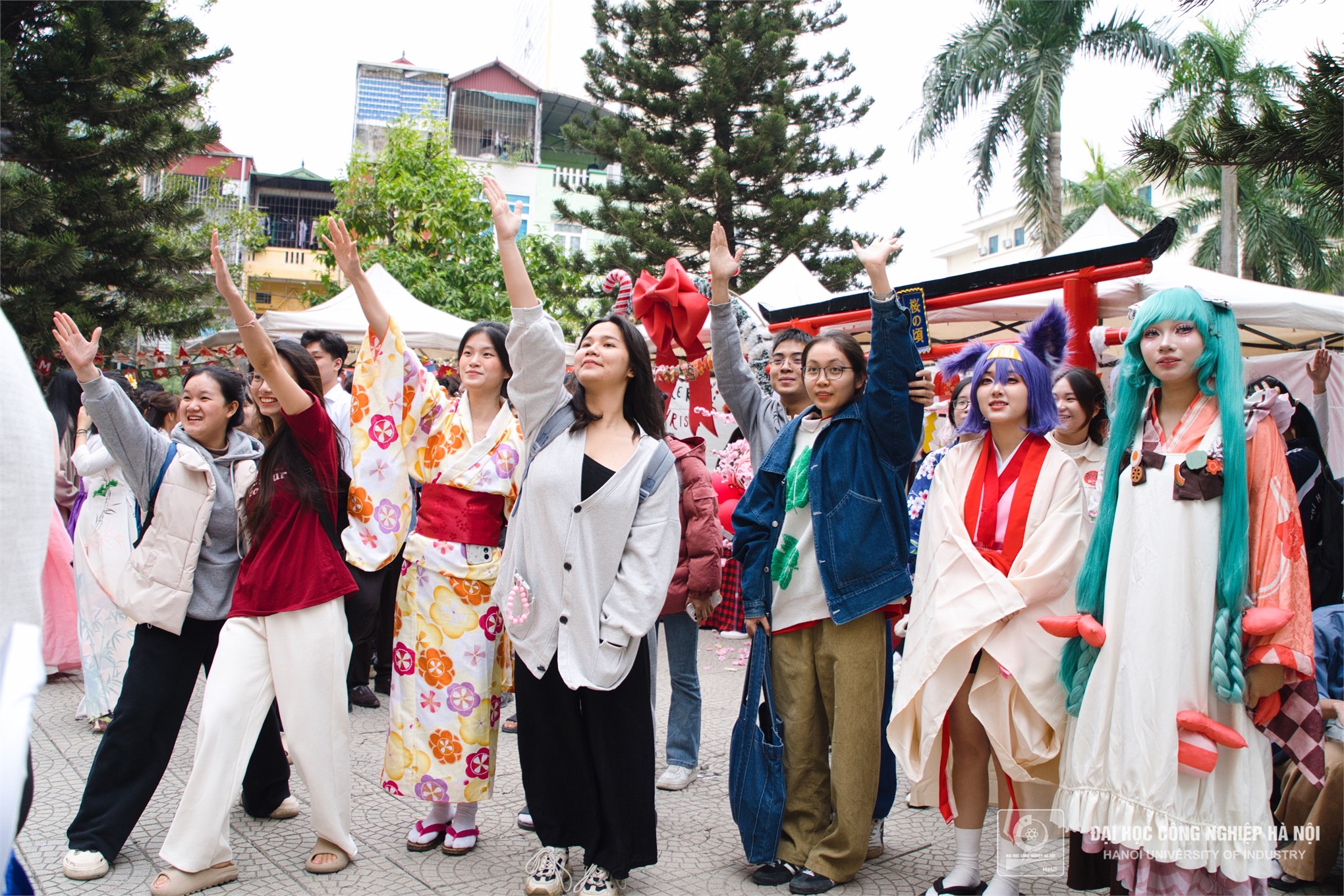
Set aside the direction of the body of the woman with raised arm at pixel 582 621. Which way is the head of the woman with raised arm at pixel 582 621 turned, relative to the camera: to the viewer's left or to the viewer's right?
to the viewer's left

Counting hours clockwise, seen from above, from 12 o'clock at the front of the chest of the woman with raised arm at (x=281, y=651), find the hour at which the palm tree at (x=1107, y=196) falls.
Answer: The palm tree is roughly at 6 o'clock from the woman with raised arm.

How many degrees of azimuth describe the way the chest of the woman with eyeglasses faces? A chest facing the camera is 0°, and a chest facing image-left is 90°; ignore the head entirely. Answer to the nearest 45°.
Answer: approximately 45°

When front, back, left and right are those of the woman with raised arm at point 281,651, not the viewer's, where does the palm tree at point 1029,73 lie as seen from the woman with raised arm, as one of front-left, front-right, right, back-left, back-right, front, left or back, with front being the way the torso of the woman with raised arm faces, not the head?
back

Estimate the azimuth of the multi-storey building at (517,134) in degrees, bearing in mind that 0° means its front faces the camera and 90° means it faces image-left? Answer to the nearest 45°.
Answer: approximately 0°

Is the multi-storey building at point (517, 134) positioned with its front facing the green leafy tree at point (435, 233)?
yes

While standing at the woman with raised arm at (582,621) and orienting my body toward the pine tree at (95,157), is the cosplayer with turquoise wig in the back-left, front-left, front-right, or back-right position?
back-right

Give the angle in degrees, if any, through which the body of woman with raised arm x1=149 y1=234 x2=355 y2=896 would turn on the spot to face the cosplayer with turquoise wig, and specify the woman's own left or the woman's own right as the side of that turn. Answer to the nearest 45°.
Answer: approximately 90° to the woman's own left

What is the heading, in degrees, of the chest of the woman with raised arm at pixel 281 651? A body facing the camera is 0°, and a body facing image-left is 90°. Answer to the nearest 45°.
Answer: approximately 45°
